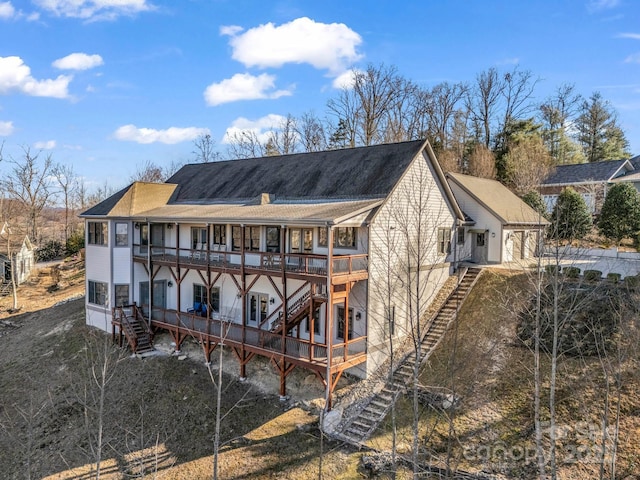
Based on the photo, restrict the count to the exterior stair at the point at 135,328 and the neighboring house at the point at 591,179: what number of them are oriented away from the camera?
0

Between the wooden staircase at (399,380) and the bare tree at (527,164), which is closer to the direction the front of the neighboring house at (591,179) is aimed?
the wooden staircase

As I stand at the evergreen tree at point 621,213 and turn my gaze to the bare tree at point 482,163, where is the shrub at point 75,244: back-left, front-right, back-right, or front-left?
front-left

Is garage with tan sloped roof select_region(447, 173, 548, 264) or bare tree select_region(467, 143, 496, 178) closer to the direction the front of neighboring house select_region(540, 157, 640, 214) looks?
the garage with tan sloped roof

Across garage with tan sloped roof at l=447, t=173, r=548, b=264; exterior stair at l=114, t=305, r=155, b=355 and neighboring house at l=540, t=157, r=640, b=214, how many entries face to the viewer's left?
0

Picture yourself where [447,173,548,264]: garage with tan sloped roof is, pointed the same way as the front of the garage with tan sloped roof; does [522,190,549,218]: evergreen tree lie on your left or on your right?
on your left

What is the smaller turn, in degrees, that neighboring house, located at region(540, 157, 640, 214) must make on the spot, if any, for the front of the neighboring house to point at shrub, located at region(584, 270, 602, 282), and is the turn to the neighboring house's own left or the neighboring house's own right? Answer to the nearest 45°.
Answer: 0° — it already faces it

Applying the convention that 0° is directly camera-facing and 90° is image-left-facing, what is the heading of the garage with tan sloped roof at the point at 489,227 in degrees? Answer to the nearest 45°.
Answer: approximately 315°

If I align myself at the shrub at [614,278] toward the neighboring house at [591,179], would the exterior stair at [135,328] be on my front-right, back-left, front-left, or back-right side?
back-left

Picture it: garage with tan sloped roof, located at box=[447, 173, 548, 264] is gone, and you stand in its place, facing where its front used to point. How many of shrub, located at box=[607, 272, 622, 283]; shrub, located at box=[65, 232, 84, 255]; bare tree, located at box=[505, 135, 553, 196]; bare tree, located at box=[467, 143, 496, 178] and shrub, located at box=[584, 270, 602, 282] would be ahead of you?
2

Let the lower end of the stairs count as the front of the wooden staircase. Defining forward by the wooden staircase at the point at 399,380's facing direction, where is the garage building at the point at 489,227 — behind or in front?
behind

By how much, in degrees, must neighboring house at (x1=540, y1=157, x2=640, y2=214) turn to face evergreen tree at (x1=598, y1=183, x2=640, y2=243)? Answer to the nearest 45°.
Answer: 0° — it already faces it

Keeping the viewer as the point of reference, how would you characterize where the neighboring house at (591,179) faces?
facing the viewer

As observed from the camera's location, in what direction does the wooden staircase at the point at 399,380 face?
facing the viewer and to the left of the viewer
